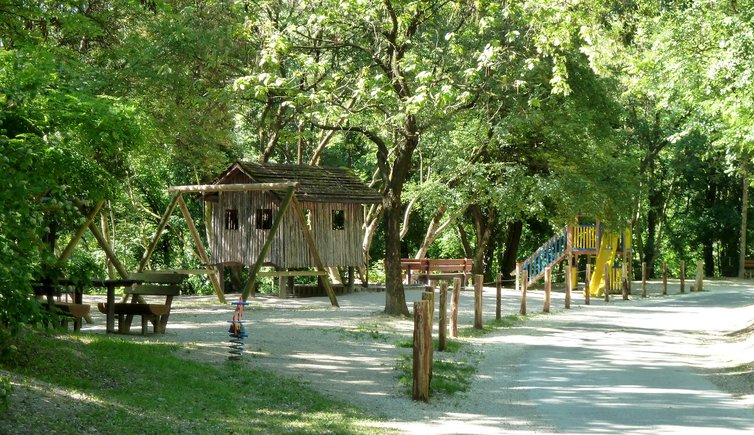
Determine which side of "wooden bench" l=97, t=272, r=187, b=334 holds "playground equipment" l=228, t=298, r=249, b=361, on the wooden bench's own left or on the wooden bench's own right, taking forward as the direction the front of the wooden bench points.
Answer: on the wooden bench's own left

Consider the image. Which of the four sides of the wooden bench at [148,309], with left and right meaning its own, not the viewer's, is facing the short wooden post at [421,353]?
left

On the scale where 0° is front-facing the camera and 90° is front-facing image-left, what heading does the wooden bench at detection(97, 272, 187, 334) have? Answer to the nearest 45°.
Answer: approximately 45°

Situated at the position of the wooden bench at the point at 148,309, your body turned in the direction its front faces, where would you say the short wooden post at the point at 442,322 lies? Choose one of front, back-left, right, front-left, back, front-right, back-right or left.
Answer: back-left

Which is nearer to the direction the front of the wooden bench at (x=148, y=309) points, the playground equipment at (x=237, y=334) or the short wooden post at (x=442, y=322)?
the playground equipment

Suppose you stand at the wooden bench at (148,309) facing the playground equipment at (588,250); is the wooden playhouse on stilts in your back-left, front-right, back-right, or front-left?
front-left

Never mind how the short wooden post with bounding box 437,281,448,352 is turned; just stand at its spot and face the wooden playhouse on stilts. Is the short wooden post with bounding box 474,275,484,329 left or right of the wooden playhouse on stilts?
right

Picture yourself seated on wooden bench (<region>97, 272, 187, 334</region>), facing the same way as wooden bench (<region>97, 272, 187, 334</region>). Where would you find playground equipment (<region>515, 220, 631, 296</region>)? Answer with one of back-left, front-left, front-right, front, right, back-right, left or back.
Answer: back
